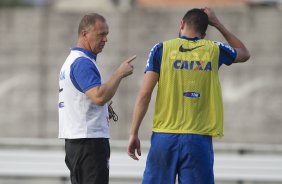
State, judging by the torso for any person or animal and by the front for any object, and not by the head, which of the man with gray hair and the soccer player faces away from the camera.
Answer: the soccer player

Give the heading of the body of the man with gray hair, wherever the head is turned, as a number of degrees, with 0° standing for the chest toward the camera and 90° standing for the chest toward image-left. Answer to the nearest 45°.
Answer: approximately 270°

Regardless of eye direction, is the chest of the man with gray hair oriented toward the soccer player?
yes

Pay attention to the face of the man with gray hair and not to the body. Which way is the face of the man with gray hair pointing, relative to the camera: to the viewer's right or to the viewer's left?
to the viewer's right

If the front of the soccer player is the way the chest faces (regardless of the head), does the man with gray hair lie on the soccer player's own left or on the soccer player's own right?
on the soccer player's own left

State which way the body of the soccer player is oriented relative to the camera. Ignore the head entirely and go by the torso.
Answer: away from the camera

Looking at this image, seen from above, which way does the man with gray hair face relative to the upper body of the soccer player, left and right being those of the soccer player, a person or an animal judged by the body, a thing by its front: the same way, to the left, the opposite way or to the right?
to the right

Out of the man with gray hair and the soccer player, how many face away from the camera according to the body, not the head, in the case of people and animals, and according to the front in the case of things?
1
